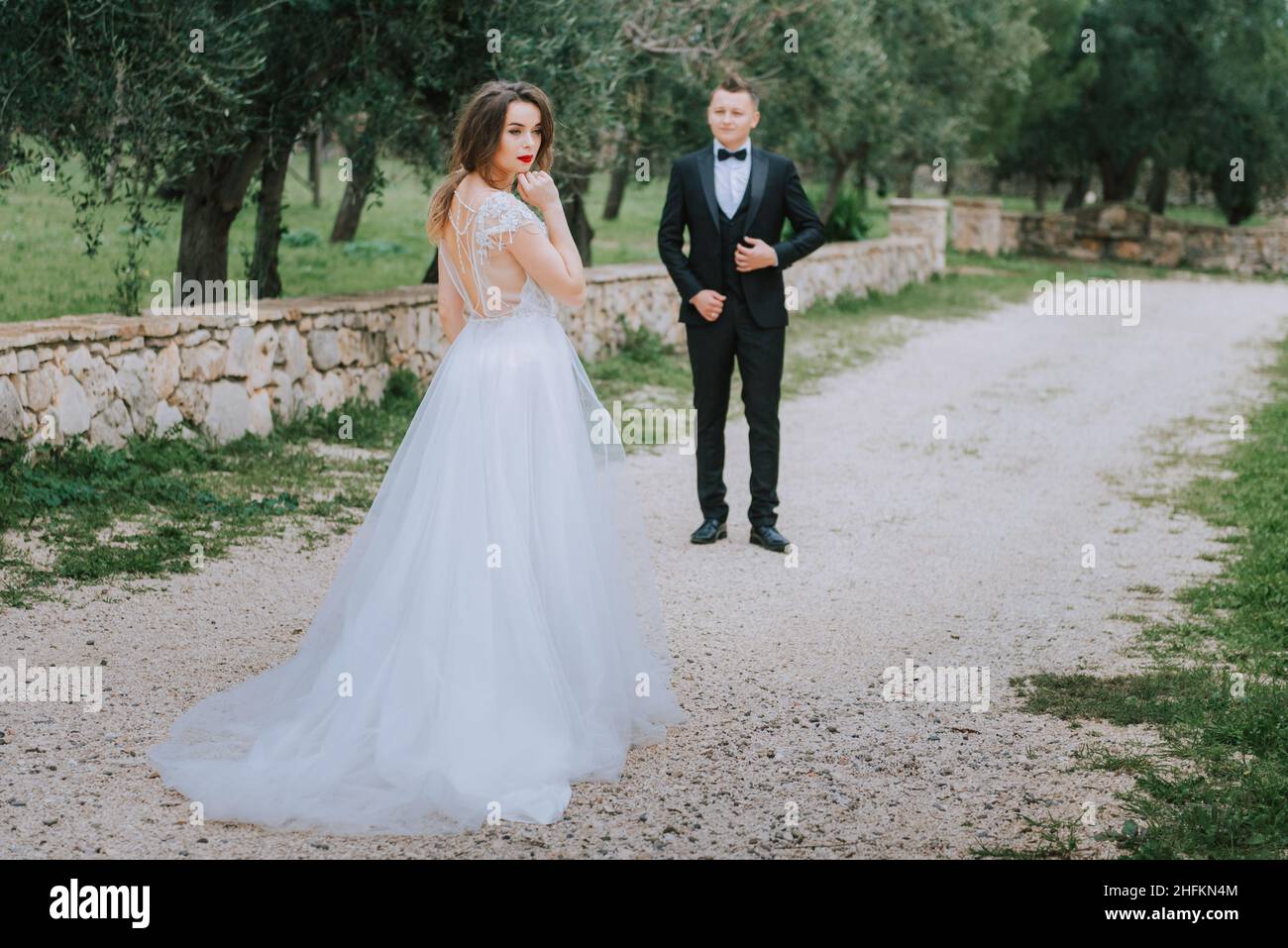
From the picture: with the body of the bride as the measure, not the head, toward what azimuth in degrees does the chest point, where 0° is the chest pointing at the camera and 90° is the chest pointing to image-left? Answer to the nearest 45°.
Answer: approximately 225°

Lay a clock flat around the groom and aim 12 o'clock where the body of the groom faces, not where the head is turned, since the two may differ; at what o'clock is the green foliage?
The green foliage is roughly at 6 o'clock from the groom.

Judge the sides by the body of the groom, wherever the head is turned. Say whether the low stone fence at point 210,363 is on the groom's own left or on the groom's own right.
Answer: on the groom's own right

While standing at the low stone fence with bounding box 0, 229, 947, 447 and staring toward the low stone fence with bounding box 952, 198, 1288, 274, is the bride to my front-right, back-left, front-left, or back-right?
back-right

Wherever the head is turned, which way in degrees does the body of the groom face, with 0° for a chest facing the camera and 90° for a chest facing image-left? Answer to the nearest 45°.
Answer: approximately 0°

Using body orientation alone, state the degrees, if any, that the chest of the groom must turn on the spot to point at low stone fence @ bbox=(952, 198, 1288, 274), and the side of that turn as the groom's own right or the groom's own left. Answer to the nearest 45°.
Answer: approximately 180°

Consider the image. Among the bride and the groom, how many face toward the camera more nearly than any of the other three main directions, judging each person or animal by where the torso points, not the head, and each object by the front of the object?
1

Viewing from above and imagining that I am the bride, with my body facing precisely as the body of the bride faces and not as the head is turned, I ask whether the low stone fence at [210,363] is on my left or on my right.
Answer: on my left
